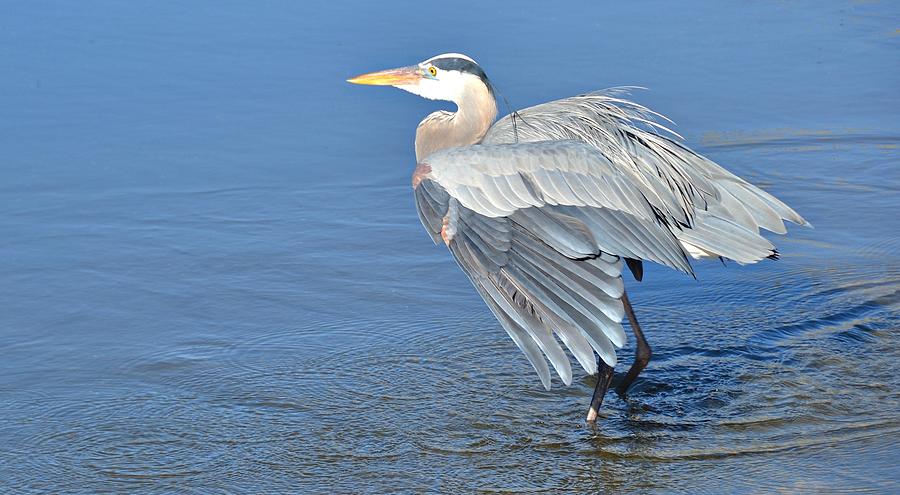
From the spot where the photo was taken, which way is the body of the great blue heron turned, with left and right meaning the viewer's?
facing to the left of the viewer
